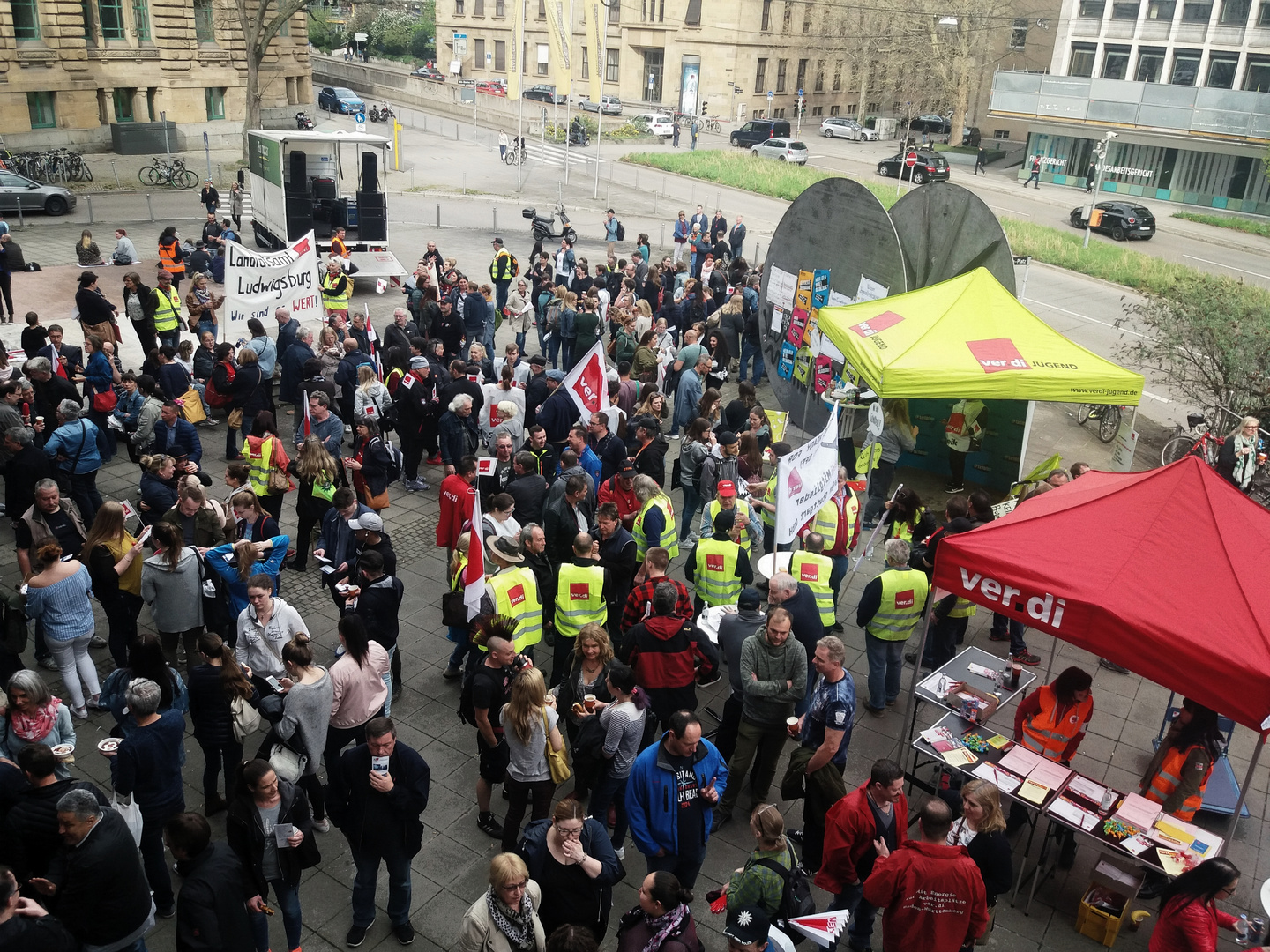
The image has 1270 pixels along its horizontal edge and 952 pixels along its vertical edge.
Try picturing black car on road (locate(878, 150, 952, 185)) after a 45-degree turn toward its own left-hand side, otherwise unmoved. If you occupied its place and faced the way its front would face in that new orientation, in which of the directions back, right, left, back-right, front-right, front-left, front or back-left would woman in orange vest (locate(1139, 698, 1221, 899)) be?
left

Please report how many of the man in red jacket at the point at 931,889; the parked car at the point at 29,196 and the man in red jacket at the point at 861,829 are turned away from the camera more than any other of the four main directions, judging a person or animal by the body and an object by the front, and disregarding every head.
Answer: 1

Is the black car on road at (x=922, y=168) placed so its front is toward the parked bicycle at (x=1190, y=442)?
no

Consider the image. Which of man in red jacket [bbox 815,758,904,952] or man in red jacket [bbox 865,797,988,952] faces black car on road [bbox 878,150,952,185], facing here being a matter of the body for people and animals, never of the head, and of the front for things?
man in red jacket [bbox 865,797,988,952]

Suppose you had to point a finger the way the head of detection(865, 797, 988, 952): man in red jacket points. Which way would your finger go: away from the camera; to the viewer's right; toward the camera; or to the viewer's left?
away from the camera

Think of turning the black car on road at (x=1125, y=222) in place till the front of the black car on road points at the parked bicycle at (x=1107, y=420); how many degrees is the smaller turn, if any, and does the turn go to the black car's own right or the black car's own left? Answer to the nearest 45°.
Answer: approximately 135° to the black car's own left

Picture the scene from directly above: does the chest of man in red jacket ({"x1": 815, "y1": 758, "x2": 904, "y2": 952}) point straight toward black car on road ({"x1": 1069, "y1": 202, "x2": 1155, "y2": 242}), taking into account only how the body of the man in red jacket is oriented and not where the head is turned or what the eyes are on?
no

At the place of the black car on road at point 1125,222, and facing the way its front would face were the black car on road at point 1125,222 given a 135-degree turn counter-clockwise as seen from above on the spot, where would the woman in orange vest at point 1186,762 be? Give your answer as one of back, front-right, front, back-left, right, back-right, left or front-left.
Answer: front

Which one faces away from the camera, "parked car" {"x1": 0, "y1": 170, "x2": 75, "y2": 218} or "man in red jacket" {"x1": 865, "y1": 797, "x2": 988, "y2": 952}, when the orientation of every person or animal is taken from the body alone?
the man in red jacket

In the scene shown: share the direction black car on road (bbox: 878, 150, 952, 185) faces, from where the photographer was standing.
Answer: facing away from the viewer and to the left of the viewer

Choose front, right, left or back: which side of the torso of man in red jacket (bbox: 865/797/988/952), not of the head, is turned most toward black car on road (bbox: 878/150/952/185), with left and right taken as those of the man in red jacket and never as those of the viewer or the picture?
front

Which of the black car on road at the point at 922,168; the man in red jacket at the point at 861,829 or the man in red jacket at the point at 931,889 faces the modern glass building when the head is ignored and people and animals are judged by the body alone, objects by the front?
the man in red jacket at the point at 931,889

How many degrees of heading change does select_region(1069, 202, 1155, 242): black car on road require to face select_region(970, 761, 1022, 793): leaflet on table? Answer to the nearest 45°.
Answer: approximately 135° to its left

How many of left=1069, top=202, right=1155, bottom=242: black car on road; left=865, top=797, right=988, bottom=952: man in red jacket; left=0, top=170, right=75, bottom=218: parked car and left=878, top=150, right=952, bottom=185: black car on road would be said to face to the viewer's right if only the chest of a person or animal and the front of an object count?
1

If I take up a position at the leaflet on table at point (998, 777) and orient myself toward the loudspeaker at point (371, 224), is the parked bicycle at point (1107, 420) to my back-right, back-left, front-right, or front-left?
front-right

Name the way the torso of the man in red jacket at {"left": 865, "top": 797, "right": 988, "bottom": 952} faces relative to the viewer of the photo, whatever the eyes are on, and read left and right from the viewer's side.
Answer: facing away from the viewer
